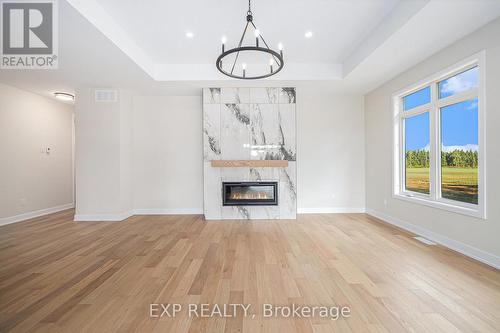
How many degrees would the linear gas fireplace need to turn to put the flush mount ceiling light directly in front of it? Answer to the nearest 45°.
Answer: approximately 90° to its right

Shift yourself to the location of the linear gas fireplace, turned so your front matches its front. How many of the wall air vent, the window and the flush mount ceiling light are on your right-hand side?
2

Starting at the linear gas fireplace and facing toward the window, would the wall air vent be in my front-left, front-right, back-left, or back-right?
back-right

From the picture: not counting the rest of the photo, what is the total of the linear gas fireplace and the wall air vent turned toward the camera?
2

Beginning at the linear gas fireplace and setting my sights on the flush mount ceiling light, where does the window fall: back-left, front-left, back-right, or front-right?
back-left

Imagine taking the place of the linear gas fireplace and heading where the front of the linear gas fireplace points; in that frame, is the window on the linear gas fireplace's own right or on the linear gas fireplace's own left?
on the linear gas fireplace's own left

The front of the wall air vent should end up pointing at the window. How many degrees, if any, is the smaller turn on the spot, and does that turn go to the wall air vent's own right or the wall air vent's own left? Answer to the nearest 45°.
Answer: approximately 45° to the wall air vent's own left

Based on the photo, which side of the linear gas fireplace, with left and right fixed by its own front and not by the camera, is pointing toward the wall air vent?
right

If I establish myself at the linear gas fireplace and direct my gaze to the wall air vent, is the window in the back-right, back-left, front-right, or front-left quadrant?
back-left

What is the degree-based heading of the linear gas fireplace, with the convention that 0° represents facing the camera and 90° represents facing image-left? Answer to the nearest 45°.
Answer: approximately 0°

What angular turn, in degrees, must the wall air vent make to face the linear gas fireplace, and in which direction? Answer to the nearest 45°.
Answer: approximately 45° to its left
